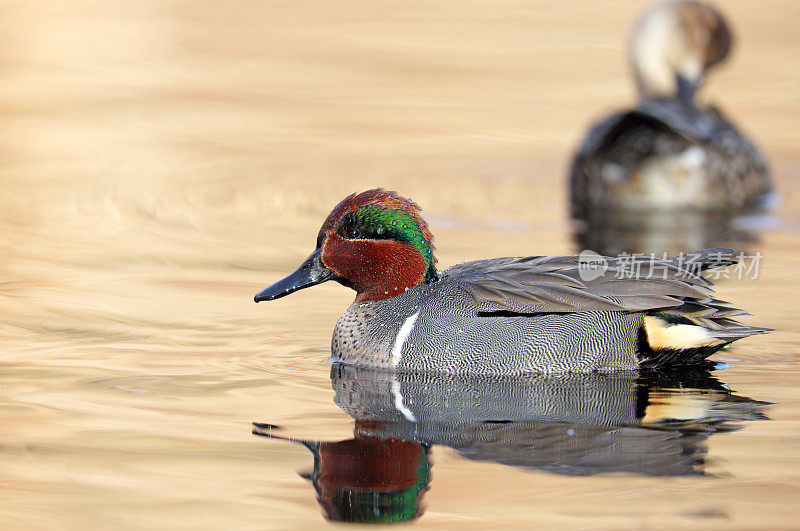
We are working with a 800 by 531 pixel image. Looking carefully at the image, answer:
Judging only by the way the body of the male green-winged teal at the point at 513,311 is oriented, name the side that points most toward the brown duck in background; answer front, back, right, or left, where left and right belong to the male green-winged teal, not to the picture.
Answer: right

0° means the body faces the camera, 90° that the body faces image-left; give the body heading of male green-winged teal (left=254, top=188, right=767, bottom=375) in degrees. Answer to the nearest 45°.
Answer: approximately 90°
